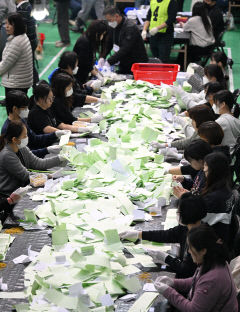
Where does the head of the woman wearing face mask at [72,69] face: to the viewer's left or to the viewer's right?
to the viewer's right

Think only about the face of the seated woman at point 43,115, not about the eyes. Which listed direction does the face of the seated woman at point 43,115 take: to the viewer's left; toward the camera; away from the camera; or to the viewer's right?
to the viewer's right

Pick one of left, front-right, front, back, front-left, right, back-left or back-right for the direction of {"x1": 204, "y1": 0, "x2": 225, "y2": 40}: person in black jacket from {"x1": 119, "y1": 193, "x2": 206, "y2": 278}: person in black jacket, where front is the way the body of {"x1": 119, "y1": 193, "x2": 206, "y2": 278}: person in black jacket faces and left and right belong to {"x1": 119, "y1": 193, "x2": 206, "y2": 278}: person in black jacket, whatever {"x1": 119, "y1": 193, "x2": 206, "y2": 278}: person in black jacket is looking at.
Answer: right

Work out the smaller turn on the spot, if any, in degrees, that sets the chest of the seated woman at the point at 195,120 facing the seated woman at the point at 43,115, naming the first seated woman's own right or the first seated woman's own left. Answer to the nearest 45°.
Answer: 0° — they already face them

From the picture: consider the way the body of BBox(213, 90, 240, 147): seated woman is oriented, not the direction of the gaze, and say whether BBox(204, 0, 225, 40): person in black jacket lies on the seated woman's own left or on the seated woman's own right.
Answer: on the seated woman's own right

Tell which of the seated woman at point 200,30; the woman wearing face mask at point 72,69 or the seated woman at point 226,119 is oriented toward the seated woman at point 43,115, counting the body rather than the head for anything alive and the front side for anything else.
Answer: the seated woman at point 226,119

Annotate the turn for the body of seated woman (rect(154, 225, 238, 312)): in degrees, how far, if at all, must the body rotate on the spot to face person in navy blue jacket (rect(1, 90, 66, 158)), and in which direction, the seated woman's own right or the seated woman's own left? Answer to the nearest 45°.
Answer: approximately 45° to the seated woman's own right

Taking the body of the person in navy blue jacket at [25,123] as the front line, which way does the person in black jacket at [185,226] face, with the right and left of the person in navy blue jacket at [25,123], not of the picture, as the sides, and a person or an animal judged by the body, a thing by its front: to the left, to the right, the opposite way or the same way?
the opposite way

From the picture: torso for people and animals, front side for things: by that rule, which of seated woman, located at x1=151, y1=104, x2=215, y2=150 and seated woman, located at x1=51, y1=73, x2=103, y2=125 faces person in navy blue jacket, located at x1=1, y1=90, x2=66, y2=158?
seated woman, located at x1=151, y1=104, x2=215, y2=150

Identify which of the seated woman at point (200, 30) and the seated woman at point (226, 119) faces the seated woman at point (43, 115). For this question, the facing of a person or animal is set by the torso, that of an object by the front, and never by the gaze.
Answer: the seated woman at point (226, 119)

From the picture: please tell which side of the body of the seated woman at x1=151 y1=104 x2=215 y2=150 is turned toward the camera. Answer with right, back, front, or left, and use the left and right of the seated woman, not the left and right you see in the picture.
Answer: left

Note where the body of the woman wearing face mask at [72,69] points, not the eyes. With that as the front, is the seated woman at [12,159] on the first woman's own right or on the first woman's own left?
on the first woman's own right

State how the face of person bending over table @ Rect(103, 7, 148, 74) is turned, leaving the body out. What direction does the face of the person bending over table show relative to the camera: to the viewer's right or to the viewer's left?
to the viewer's left

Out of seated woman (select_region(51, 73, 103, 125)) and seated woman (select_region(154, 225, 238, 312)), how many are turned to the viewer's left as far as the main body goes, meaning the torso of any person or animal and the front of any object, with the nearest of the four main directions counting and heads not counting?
1

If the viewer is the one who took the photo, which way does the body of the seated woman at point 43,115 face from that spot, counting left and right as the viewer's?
facing to the right of the viewer

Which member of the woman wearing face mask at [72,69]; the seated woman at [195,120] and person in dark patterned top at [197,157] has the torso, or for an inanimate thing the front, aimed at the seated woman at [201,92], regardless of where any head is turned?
the woman wearing face mask

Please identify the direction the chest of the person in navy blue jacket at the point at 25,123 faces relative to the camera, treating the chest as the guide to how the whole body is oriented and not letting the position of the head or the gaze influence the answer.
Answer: to the viewer's right

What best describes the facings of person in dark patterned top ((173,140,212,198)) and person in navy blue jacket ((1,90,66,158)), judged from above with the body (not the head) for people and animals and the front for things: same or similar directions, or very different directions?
very different directions

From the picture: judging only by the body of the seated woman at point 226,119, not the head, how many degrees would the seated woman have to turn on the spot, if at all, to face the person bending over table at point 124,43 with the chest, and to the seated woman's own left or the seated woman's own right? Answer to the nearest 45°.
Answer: approximately 45° to the seated woman's own right
